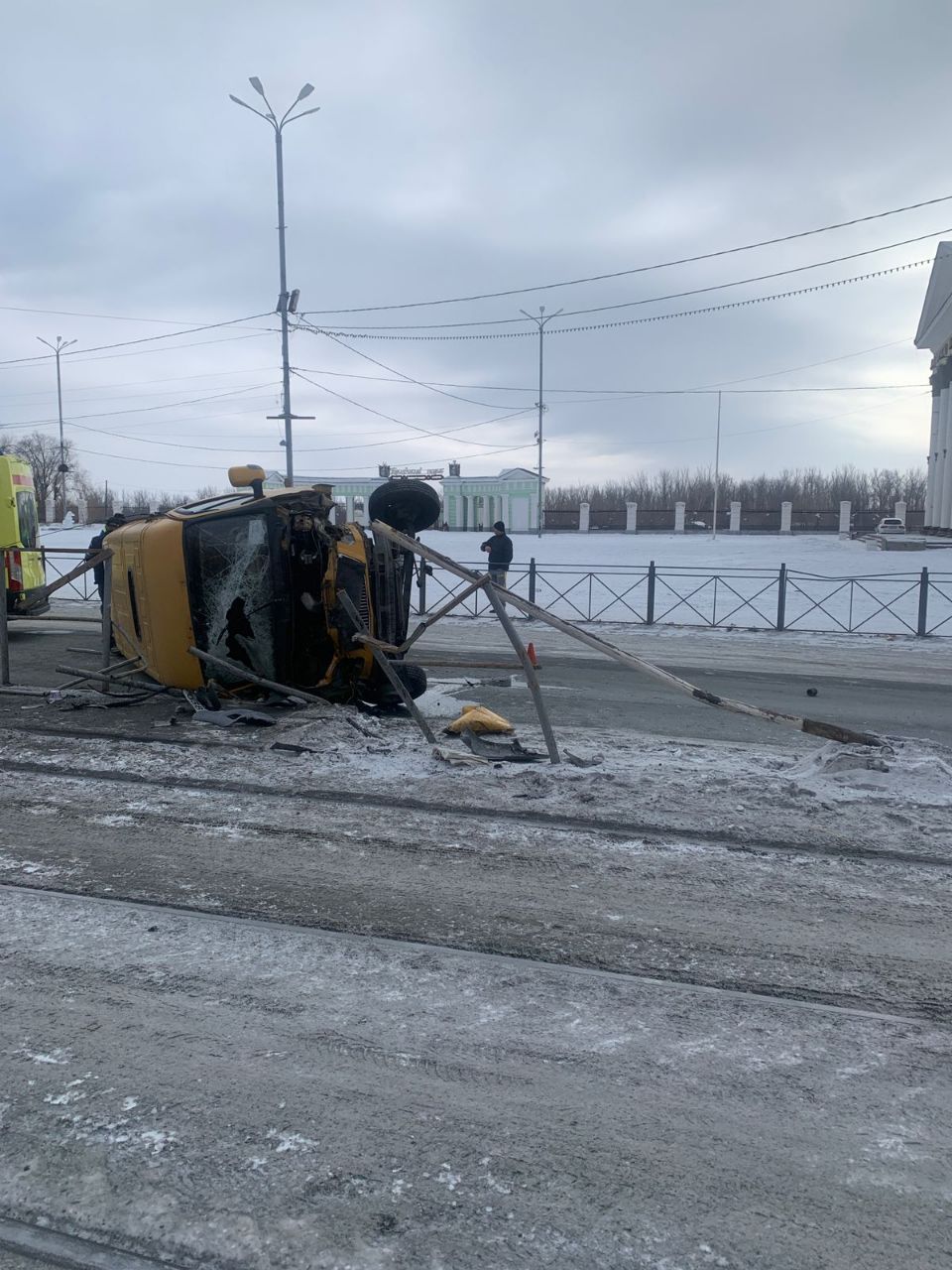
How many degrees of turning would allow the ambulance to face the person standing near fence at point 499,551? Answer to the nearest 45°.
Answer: approximately 135° to its right

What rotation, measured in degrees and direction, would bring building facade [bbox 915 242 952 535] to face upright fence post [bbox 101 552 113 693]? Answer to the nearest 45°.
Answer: approximately 45° to its left

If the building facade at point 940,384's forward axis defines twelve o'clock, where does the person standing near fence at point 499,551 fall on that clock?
The person standing near fence is roughly at 11 o'clock from the building facade.

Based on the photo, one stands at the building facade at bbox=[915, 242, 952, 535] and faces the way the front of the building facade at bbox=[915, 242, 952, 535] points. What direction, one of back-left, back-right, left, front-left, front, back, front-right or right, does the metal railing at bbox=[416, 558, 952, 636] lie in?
front-left

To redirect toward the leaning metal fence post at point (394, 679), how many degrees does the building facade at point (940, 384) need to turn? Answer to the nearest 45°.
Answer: approximately 45° to its left

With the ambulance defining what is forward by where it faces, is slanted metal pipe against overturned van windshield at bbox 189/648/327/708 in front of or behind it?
behind

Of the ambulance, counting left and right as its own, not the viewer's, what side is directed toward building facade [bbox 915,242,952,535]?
right

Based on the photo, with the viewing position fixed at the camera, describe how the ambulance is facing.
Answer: facing away from the viewer and to the left of the viewer

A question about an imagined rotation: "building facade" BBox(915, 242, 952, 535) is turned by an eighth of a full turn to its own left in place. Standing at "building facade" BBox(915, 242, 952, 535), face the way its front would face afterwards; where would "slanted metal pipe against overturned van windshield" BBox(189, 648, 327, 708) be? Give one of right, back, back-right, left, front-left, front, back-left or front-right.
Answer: front

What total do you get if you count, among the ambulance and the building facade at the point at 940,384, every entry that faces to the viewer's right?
0
